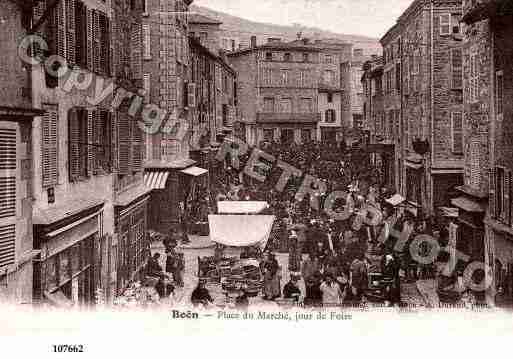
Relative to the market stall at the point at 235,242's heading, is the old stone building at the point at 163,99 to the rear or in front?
to the rear

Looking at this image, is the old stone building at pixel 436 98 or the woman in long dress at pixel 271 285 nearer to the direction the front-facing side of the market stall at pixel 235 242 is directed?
the woman in long dress

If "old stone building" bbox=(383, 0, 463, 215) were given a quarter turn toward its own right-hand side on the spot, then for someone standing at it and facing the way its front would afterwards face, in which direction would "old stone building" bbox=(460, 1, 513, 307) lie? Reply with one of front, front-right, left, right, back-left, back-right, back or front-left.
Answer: back-left

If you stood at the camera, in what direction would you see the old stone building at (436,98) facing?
facing the viewer and to the left of the viewer

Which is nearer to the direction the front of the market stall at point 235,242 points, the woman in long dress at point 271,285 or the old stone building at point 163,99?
the woman in long dress

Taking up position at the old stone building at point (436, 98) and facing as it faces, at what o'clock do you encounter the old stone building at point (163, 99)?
the old stone building at point (163, 99) is roughly at 1 o'clock from the old stone building at point (436, 98).

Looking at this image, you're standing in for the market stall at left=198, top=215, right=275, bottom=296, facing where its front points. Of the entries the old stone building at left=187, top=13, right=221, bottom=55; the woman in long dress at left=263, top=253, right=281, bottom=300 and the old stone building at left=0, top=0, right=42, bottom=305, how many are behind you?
1

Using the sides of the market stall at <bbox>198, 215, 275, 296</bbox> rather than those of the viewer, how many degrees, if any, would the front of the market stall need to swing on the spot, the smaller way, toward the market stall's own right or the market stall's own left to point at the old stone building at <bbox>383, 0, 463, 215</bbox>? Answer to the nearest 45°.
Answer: approximately 135° to the market stall's own left

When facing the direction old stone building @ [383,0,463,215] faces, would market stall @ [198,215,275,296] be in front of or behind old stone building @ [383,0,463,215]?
in front

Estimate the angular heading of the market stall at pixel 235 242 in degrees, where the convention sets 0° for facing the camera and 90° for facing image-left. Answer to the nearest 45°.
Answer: approximately 0°

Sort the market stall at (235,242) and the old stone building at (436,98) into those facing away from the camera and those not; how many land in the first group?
0

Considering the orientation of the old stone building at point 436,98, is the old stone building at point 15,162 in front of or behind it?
in front

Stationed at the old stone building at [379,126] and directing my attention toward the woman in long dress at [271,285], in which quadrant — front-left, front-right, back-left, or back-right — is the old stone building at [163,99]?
front-right
